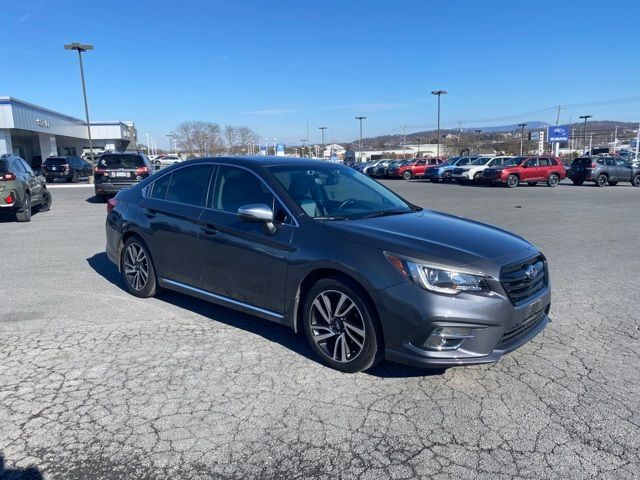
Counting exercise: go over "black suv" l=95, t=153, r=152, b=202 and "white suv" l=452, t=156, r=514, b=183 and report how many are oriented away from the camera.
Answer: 1

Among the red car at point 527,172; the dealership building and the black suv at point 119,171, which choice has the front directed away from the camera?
the black suv

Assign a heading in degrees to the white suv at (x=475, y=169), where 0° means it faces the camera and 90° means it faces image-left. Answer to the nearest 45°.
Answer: approximately 45°

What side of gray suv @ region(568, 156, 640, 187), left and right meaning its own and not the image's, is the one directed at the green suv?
back

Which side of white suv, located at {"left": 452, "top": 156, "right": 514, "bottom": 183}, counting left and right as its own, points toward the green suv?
front

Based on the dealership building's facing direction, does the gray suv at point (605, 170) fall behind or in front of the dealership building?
in front

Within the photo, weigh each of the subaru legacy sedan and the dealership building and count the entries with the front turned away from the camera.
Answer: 0

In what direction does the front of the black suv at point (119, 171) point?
away from the camera

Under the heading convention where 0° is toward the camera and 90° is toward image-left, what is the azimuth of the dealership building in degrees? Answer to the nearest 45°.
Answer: approximately 315°

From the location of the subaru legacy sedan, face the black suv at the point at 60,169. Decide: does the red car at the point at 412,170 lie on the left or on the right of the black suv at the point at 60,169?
right
